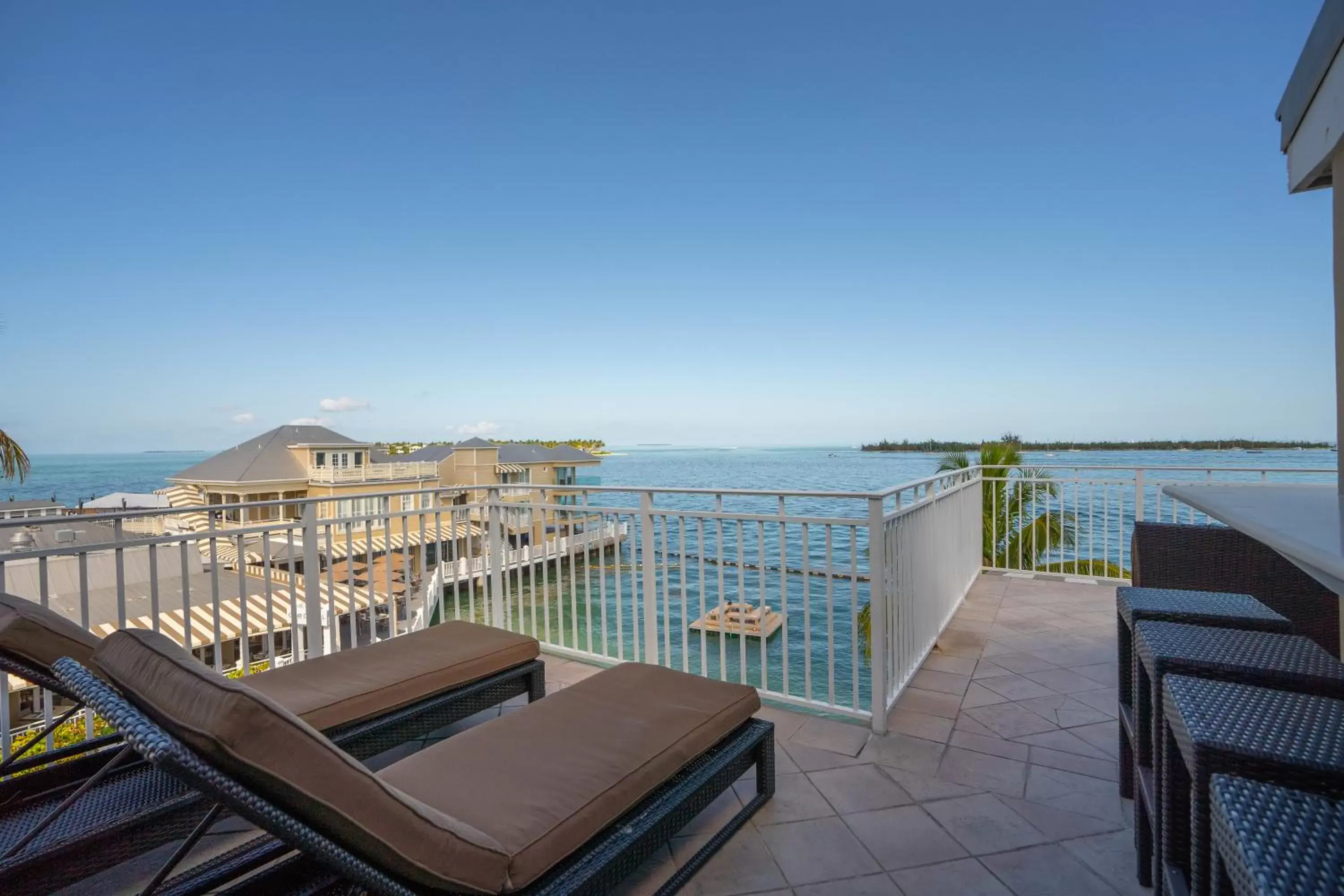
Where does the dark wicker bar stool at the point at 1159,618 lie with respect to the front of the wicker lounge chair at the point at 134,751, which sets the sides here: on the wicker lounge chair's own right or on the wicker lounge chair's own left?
on the wicker lounge chair's own right

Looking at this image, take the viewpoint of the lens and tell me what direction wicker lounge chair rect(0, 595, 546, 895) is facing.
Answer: facing away from the viewer and to the right of the viewer

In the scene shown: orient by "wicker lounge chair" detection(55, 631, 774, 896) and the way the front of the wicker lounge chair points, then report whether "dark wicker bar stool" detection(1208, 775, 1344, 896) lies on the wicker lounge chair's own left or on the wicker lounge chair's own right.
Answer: on the wicker lounge chair's own right

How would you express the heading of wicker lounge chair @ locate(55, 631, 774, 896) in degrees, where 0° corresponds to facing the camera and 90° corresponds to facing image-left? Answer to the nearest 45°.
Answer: approximately 225°

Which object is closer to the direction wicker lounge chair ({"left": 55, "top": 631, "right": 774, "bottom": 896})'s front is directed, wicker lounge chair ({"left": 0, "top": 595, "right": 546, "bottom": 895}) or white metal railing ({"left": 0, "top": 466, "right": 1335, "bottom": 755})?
the white metal railing

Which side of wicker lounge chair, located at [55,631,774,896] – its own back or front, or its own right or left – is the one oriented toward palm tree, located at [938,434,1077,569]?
front

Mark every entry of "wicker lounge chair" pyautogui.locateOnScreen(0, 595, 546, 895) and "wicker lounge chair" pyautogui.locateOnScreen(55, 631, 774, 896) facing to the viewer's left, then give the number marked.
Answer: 0

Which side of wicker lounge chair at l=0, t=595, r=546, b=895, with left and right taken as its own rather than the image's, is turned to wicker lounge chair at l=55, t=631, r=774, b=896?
right

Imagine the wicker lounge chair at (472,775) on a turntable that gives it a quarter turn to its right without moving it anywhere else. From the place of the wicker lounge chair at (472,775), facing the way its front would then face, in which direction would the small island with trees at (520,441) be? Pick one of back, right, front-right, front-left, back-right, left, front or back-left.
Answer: back-left

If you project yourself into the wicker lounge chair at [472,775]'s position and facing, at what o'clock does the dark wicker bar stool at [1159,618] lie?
The dark wicker bar stool is roughly at 2 o'clock from the wicker lounge chair.
